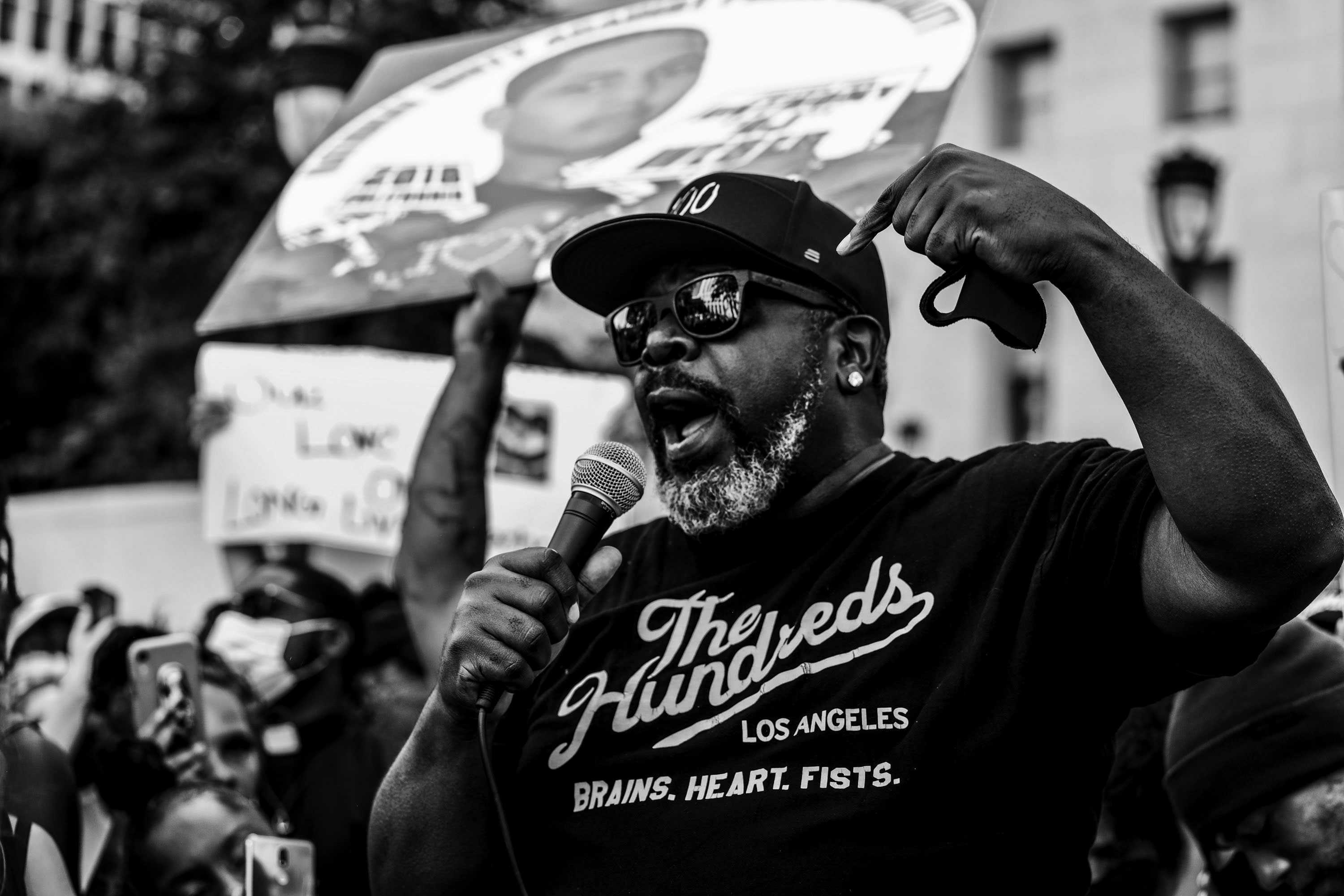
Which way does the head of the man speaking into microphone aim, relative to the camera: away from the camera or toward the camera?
toward the camera

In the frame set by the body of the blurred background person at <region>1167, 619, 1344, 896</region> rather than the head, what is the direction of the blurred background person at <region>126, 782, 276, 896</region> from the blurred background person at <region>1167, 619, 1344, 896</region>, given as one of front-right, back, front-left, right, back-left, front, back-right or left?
front-right

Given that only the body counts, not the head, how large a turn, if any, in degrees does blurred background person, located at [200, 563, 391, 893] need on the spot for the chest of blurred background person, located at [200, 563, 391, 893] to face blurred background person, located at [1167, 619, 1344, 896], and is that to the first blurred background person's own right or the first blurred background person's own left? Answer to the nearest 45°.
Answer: approximately 90° to the first blurred background person's own left

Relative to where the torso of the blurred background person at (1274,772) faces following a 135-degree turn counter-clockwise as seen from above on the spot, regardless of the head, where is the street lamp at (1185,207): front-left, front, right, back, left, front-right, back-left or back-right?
left

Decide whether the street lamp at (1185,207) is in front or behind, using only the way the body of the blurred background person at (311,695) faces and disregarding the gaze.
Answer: behind

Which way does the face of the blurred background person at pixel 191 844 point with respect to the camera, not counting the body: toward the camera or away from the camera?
toward the camera

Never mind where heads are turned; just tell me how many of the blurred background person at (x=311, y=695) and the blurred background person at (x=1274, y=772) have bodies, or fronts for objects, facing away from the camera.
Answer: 0

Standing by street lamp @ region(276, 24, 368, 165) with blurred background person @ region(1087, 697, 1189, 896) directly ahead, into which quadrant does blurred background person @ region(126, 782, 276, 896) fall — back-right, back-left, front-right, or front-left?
front-right

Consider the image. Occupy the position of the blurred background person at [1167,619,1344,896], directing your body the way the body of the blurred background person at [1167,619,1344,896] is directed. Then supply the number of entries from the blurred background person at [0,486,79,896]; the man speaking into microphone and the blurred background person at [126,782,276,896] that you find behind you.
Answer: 0

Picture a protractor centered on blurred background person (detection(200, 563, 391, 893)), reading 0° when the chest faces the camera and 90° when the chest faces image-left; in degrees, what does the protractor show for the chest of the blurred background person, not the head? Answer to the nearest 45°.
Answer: approximately 45°

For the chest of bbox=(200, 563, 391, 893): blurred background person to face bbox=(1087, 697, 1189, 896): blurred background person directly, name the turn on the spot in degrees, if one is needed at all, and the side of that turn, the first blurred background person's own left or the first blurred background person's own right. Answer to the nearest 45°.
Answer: approximately 90° to the first blurred background person's own left

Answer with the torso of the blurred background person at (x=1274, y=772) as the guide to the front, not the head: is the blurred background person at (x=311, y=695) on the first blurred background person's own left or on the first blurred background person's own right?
on the first blurred background person's own right
